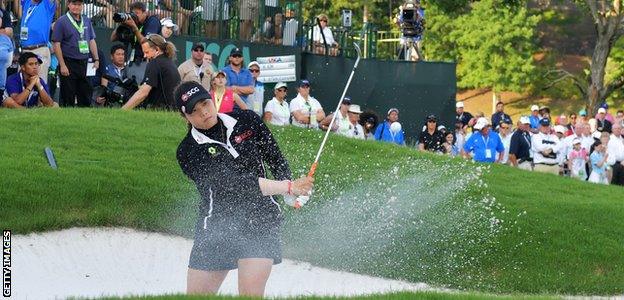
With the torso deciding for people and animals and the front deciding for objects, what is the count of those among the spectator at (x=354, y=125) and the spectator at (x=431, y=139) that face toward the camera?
2

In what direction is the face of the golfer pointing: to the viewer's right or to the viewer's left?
to the viewer's right

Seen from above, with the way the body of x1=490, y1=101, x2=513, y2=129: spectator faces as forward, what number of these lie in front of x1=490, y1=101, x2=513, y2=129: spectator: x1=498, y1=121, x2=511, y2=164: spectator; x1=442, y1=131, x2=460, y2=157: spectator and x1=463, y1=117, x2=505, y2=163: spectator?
3

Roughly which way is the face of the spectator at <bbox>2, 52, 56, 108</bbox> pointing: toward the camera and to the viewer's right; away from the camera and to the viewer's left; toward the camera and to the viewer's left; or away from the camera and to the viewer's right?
toward the camera and to the viewer's right

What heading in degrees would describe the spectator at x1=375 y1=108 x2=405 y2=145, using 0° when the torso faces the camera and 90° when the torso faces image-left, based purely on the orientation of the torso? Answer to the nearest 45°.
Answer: approximately 0°
